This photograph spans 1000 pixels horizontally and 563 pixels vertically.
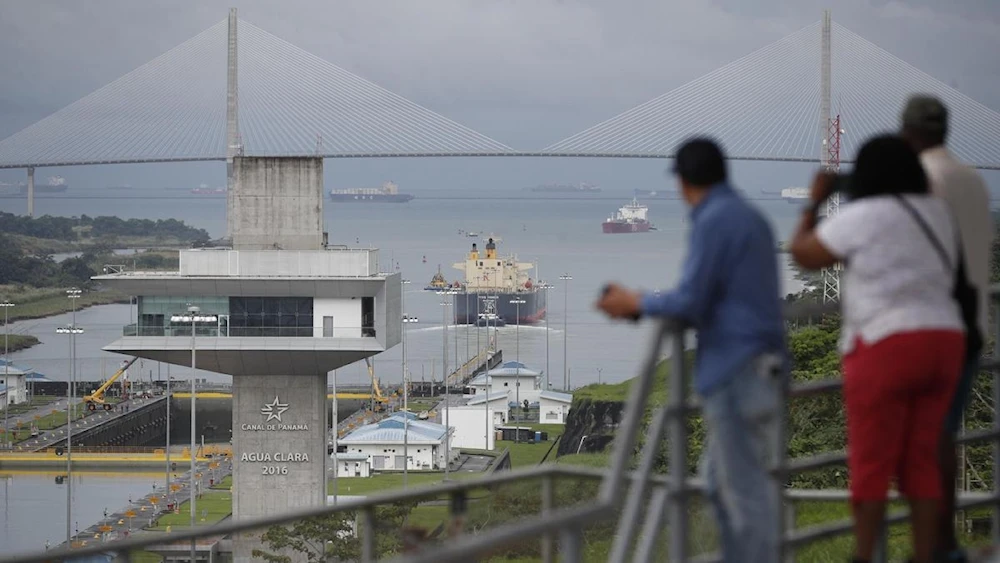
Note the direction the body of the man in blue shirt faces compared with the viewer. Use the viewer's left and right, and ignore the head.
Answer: facing away from the viewer and to the left of the viewer

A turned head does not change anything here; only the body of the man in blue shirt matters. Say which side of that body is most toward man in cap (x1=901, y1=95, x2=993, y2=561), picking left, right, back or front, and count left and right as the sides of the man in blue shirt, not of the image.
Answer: right

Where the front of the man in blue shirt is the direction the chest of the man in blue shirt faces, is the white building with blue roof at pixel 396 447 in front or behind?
in front

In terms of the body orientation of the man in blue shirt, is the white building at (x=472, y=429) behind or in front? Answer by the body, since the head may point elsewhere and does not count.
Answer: in front

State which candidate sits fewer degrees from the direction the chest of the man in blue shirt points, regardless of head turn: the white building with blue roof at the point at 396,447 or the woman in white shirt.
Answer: the white building with blue roof

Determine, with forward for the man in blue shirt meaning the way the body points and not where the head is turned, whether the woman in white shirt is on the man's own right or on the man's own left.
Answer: on the man's own right

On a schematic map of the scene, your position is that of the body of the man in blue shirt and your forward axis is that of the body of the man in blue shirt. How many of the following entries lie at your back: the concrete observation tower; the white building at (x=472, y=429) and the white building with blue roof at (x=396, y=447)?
0
